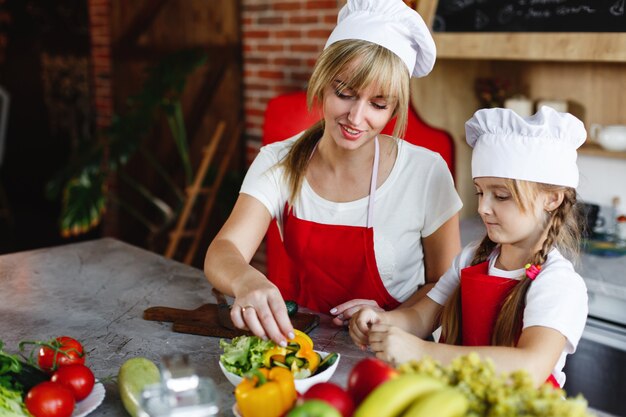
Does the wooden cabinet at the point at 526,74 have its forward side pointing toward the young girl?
yes

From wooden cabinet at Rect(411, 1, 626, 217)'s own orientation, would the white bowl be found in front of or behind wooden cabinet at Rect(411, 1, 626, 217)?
in front

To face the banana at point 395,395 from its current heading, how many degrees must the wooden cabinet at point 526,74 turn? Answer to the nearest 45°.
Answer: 0° — it already faces it

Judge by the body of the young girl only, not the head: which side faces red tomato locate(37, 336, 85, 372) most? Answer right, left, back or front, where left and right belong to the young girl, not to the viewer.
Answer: front

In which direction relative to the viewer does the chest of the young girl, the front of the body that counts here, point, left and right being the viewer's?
facing the viewer and to the left of the viewer

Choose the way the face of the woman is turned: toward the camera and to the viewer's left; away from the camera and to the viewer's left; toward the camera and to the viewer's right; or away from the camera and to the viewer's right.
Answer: toward the camera and to the viewer's left

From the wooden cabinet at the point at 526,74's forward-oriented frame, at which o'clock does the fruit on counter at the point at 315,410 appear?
The fruit on counter is roughly at 12 o'clock from the wooden cabinet.

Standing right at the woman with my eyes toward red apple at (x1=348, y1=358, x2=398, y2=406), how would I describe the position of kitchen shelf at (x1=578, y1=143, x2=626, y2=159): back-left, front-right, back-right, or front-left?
back-left

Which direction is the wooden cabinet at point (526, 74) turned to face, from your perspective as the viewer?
facing the viewer

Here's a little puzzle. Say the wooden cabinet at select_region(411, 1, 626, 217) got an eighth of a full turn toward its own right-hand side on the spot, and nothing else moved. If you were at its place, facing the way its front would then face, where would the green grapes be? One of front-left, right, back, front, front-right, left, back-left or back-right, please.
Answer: front-left

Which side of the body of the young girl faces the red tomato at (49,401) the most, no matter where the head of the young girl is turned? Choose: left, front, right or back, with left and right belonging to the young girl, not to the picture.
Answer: front

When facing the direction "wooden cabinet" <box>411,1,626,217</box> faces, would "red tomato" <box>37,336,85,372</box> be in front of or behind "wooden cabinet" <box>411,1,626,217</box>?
in front

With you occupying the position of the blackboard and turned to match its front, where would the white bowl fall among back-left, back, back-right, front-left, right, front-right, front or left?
front

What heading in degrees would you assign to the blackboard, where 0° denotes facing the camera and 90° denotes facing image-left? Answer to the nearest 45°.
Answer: approximately 0°

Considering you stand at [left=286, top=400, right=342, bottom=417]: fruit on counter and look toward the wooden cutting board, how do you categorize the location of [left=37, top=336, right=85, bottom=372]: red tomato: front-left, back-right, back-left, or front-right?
front-left

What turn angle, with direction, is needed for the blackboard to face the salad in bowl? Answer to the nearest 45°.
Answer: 0° — it already faces it
